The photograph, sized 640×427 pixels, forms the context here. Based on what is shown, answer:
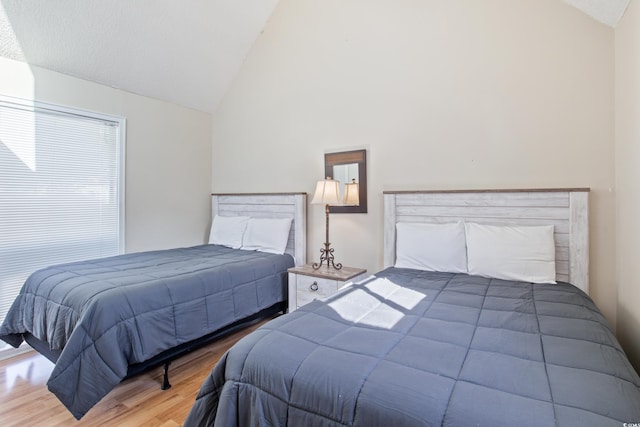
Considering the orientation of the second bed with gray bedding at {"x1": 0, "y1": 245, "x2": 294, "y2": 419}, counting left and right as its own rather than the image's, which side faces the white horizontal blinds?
right

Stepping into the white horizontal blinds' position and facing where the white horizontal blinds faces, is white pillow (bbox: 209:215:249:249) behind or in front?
in front

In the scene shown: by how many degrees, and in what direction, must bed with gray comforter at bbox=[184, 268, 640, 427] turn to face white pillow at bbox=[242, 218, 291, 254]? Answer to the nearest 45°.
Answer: approximately 135° to its right

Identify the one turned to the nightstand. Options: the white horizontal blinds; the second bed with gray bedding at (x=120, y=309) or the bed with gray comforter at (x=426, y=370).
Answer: the white horizontal blinds

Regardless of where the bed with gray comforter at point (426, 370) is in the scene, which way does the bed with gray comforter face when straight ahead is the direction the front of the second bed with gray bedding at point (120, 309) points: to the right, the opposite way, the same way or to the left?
the same way

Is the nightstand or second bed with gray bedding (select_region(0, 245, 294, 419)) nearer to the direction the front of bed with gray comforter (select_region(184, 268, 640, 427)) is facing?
the second bed with gray bedding

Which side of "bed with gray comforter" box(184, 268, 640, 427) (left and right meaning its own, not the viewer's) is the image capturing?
front

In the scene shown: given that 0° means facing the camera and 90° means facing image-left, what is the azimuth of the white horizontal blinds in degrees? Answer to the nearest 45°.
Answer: approximately 315°

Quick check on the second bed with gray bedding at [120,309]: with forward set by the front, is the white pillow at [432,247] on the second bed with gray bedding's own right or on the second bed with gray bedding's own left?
on the second bed with gray bedding's own left

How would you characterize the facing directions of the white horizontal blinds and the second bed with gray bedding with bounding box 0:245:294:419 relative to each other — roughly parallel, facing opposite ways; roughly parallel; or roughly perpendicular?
roughly perpendicular

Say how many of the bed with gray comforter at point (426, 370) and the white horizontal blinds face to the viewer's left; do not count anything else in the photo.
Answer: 0

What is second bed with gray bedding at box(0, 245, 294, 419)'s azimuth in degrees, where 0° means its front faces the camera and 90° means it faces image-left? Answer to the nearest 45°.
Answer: approximately 45°

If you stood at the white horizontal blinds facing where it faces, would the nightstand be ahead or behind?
ahead

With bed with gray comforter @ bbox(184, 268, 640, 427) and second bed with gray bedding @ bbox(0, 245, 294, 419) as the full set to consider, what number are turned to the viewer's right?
0
